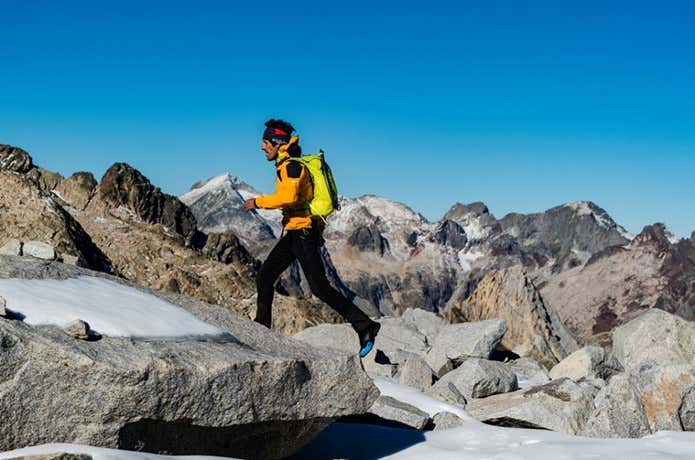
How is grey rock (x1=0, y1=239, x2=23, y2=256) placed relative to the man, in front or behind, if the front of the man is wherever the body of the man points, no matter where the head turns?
in front

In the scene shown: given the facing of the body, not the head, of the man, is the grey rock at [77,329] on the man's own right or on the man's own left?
on the man's own left

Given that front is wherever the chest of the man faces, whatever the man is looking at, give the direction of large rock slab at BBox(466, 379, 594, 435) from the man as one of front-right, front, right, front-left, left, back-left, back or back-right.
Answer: back

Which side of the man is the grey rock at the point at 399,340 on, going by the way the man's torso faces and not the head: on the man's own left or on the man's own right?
on the man's own right

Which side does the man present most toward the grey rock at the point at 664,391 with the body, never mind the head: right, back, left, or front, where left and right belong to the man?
back

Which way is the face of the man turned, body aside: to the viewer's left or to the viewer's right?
to the viewer's left

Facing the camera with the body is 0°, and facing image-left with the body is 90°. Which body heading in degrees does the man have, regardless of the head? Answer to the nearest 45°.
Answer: approximately 90°

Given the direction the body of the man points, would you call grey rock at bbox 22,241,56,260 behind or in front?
in front

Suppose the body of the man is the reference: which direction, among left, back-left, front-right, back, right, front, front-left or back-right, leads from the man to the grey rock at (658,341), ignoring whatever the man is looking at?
back-right

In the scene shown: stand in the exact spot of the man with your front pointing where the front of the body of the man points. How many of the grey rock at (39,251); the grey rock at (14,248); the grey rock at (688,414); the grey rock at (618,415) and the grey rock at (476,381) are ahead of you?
2

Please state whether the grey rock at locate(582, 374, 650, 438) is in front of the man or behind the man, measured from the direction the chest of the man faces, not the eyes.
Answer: behind
